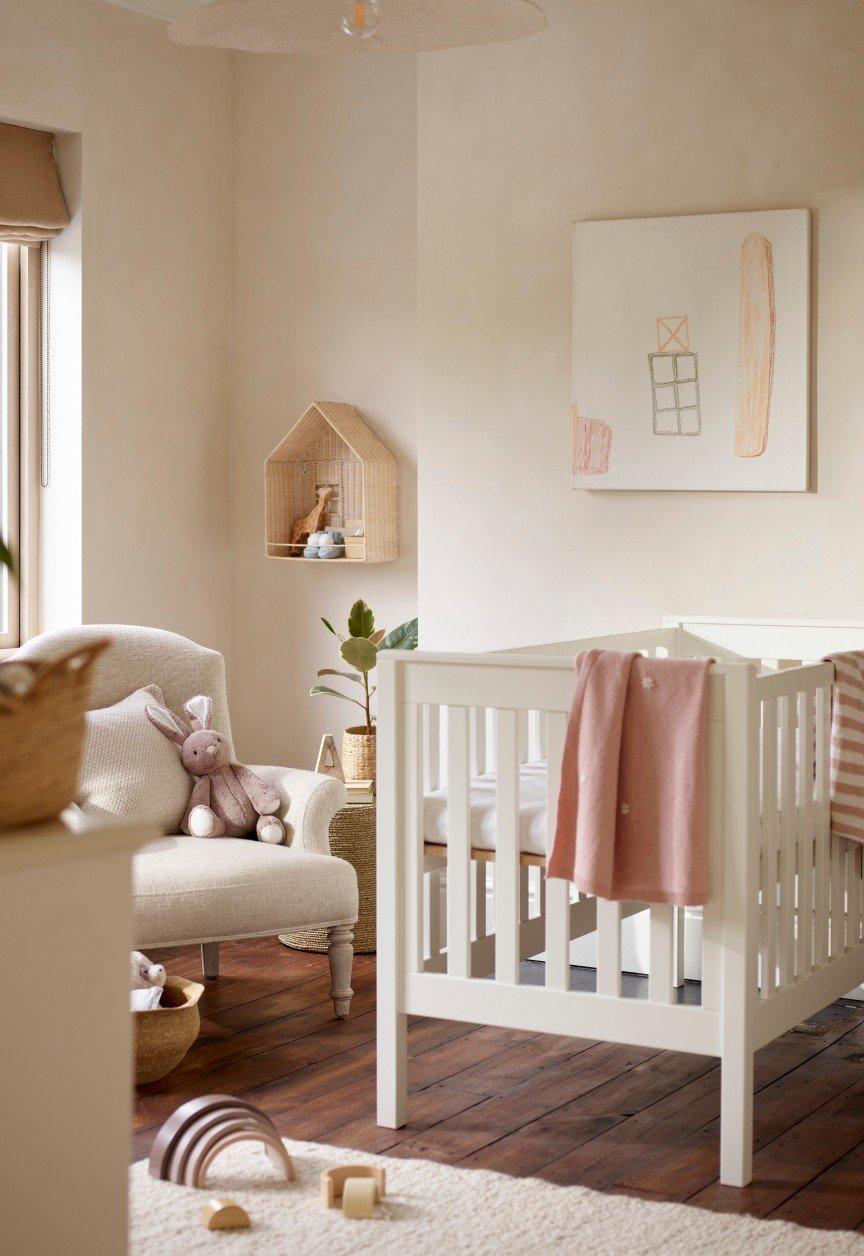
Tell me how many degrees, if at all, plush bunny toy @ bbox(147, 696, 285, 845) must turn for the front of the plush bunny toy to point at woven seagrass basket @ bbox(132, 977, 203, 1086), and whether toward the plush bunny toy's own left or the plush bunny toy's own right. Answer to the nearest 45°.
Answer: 0° — it already faces it

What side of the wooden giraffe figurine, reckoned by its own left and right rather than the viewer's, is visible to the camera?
right

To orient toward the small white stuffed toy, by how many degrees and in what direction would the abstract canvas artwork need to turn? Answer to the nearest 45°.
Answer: approximately 45° to its right

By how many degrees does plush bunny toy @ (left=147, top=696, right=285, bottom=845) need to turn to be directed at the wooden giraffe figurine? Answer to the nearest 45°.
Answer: approximately 180°

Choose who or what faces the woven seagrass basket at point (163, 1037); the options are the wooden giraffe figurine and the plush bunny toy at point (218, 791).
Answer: the plush bunny toy

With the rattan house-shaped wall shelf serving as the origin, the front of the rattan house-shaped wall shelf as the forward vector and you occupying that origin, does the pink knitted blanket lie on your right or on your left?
on your left

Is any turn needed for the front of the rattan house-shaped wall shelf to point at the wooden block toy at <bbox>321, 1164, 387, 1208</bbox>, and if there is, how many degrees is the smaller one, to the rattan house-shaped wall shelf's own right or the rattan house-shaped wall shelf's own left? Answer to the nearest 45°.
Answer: approximately 45° to the rattan house-shaped wall shelf's own left

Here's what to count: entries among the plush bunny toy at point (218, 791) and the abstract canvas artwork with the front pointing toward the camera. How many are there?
2

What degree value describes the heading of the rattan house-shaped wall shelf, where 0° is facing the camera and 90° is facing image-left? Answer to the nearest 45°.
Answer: approximately 45°

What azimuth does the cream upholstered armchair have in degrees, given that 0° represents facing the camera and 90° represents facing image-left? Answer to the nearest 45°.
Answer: approximately 315°

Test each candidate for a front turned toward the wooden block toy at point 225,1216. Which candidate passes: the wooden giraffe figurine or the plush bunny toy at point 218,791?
the plush bunny toy

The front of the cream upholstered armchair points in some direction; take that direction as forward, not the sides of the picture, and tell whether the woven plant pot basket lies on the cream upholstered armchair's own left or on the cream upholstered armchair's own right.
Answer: on the cream upholstered armchair's own left
